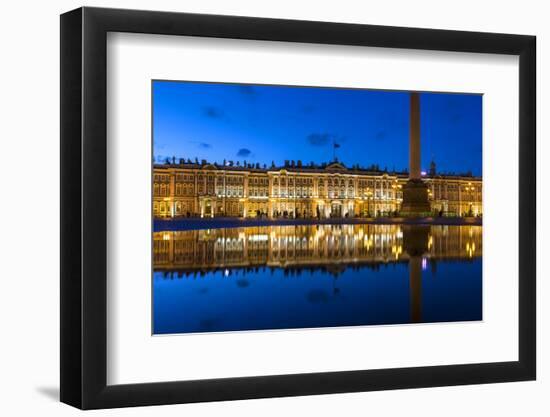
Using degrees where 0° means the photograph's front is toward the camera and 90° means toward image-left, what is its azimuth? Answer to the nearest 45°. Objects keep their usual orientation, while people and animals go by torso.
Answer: approximately 315°

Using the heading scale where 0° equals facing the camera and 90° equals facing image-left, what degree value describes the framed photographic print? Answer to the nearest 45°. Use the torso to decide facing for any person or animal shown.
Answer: approximately 315°
